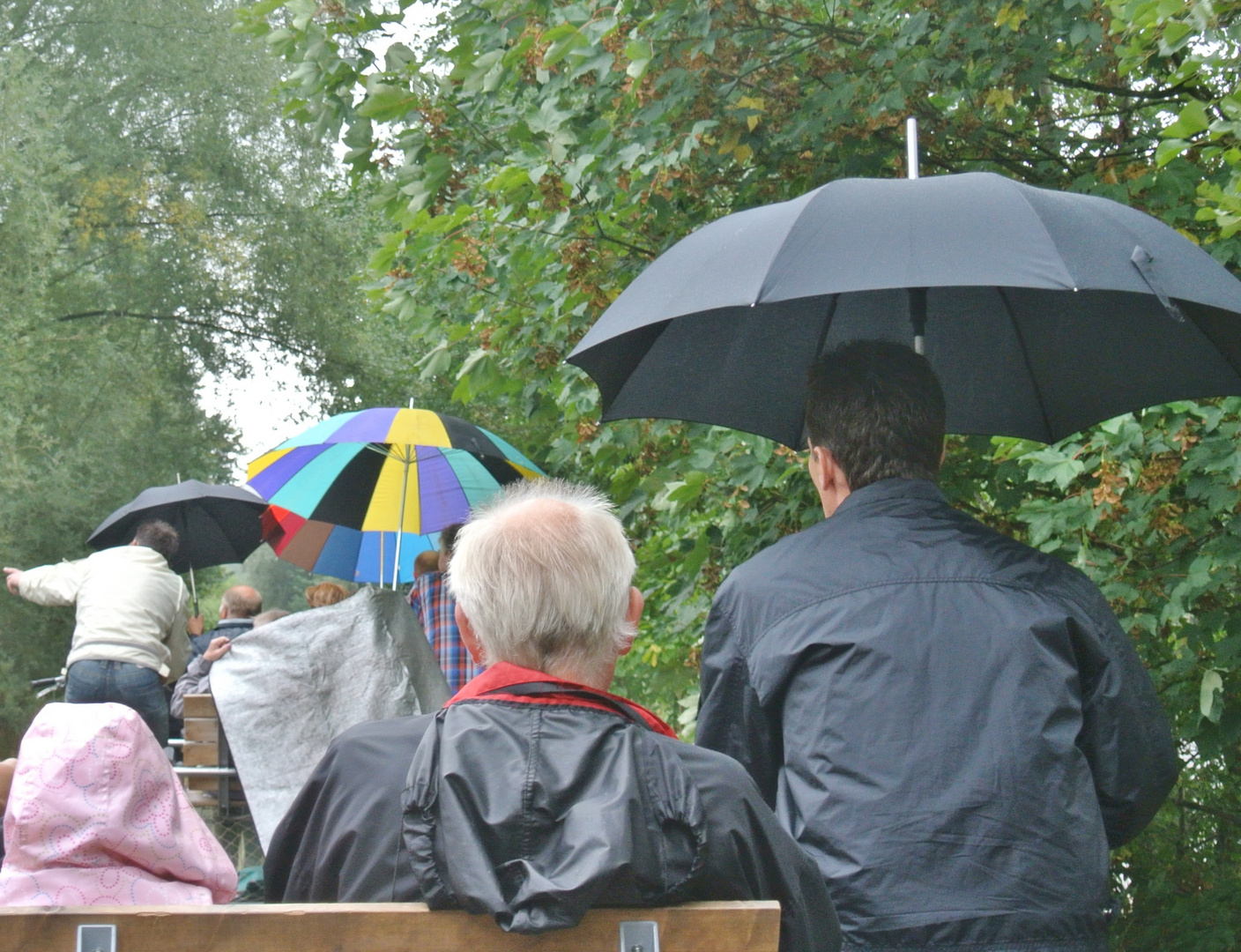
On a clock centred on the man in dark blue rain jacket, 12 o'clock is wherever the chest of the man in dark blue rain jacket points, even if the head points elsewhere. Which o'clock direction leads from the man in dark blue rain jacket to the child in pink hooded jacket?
The child in pink hooded jacket is roughly at 9 o'clock from the man in dark blue rain jacket.

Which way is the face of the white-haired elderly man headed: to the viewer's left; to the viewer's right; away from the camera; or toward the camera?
away from the camera

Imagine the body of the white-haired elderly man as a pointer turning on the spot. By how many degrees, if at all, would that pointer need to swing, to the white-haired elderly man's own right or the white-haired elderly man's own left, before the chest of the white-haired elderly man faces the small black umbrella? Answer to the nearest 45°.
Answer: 0° — they already face it

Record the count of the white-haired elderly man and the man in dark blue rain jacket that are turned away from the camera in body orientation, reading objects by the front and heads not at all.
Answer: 2

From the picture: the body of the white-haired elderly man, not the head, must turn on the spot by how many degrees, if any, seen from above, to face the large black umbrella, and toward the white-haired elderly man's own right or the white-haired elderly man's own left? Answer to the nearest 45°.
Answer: approximately 45° to the white-haired elderly man's own right

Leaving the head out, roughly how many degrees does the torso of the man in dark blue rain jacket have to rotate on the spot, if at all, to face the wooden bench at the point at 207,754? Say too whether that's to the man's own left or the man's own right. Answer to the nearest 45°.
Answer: approximately 45° to the man's own left

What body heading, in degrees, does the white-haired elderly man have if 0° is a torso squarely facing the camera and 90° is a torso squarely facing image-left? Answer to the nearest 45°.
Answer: approximately 180°

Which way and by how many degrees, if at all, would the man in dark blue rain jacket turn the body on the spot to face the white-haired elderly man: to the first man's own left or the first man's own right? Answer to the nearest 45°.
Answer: approximately 135° to the first man's own left

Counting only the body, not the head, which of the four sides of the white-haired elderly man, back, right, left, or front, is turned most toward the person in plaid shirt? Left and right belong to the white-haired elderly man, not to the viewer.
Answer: front

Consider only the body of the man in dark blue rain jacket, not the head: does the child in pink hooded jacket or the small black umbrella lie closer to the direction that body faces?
the small black umbrella

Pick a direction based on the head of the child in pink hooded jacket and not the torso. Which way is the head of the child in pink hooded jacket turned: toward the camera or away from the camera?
away from the camera

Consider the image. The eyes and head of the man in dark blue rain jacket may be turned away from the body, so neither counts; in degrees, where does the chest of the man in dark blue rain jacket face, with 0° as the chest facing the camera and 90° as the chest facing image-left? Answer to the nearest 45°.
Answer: approximately 180°

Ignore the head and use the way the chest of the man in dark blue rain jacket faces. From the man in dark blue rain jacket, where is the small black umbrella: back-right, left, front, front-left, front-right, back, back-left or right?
front-left
